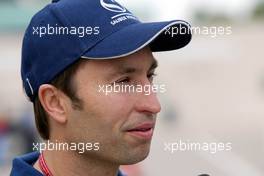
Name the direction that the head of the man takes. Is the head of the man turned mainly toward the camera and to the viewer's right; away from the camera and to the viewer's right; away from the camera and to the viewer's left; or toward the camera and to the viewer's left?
toward the camera and to the viewer's right

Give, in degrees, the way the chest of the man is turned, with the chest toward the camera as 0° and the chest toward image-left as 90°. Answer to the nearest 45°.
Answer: approximately 315°
